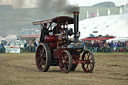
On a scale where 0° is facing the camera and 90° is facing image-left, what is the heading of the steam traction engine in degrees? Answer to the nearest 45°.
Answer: approximately 315°
